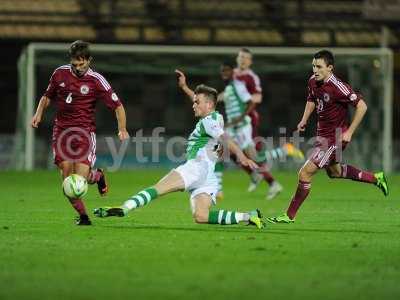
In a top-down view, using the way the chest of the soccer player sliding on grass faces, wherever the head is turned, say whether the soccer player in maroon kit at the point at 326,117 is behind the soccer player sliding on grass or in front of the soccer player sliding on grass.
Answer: behind

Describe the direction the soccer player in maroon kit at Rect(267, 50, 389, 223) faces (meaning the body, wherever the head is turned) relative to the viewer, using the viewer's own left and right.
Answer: facing the viewer and to the left of the viewer

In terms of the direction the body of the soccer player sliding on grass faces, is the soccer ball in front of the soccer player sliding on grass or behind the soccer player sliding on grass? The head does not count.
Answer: in front

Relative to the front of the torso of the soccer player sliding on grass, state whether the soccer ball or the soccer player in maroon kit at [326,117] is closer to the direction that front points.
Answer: the soccer ball

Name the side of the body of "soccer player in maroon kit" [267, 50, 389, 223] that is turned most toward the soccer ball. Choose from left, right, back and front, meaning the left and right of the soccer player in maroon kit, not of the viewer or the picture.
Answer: front

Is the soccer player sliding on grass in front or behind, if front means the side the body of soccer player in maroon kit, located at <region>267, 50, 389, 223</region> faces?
in front

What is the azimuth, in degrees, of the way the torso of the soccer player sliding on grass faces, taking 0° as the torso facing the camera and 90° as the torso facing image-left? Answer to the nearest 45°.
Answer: approximately 90°

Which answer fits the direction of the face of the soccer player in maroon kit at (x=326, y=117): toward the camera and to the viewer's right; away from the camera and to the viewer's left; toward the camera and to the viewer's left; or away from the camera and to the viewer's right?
toward the camera and to the viewer's left

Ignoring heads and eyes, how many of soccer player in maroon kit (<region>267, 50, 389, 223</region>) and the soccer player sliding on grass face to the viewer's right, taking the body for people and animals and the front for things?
0
